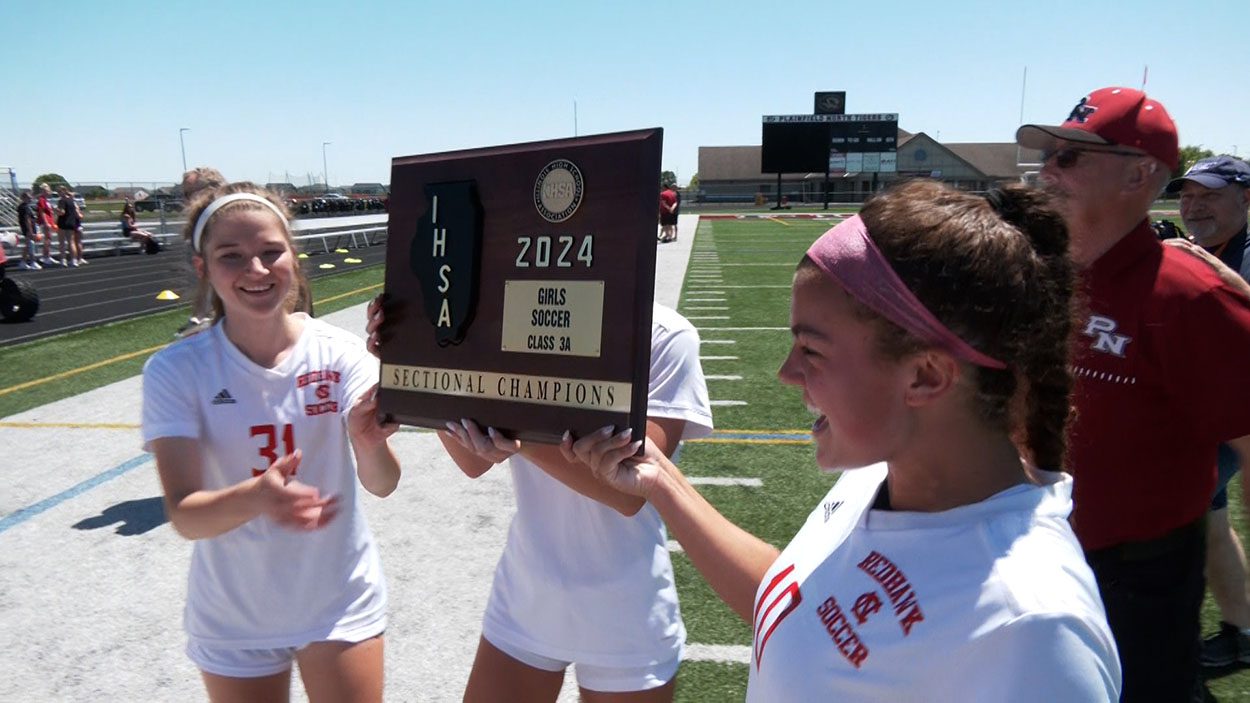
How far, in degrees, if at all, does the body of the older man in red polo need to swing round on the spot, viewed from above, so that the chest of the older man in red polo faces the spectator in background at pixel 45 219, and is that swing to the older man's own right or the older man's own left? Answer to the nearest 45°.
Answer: approximately 45° to the older man's own right

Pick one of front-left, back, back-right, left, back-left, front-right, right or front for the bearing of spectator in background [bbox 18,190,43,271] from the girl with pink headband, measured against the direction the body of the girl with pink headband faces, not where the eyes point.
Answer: right

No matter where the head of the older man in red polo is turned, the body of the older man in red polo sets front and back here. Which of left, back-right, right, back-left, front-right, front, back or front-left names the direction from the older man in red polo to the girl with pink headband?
front-left

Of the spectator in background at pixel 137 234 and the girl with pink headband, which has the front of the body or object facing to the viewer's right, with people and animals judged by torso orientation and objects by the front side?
the spectator in background

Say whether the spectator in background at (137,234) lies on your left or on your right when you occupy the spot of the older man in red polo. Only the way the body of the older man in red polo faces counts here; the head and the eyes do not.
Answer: on your right

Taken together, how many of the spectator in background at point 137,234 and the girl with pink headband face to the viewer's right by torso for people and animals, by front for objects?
1

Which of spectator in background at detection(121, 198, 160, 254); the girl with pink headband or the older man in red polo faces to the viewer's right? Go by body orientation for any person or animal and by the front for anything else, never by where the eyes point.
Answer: the spectator in background

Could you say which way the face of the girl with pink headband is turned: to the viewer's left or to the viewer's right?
to the viewer's left

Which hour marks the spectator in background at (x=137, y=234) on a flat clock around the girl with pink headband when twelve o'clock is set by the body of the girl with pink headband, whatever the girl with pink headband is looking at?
The spectator in background is roughly at 3 o'clock from the girl with pink headband.

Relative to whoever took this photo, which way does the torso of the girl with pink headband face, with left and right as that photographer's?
facing the viewer and to the left of the viewer

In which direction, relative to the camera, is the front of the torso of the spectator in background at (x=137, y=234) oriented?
to the viewer's right

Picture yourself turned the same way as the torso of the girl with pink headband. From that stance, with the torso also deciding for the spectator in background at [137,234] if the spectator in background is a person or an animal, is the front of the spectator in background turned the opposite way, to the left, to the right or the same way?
the opposite way

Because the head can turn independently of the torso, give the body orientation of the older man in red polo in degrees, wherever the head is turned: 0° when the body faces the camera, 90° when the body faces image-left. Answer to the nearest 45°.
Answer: approximately 45°
